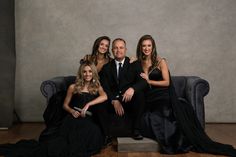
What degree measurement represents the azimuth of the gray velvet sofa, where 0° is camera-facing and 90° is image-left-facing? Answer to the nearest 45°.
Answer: approximately 0°

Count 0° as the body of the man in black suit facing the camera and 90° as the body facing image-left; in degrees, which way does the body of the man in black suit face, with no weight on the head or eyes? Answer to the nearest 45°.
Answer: approximately 0°

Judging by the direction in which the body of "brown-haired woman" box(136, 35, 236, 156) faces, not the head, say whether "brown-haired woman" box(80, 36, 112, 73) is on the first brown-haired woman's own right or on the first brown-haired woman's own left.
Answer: on the first brown-haired woman's own right

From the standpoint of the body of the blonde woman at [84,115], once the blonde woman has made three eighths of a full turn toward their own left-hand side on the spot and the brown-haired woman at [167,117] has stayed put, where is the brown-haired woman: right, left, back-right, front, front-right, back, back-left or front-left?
front-right

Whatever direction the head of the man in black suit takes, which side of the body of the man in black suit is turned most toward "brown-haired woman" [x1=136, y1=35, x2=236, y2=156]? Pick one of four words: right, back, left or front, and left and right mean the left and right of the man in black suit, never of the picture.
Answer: left

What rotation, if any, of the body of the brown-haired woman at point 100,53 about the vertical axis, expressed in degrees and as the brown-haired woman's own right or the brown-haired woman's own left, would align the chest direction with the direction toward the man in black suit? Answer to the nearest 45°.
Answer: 0° — they already face them
